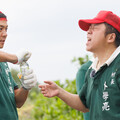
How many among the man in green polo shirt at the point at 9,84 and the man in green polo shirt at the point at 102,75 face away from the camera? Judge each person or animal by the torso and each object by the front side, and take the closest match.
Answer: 0

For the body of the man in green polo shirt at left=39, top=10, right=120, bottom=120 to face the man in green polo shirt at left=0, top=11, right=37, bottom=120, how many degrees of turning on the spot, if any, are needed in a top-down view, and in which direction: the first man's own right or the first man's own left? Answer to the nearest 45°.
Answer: approximately 45° to the first man's own right

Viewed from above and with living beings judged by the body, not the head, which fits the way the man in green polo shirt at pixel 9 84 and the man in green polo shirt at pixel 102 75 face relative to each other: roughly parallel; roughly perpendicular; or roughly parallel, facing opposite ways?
roughly perpendicular

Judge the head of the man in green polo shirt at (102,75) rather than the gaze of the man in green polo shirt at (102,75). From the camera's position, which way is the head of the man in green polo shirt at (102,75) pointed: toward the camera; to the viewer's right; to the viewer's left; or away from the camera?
to the viewer's left

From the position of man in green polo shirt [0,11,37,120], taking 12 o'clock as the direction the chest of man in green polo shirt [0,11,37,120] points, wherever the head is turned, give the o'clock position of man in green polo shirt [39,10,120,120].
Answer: man in green polo shirt [39,10,120,120] is roughly at 11 o'clock from man in green polo shirt [0,11,37,120].

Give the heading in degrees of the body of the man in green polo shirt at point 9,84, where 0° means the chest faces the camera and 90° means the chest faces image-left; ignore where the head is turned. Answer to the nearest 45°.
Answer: approximately 315°
